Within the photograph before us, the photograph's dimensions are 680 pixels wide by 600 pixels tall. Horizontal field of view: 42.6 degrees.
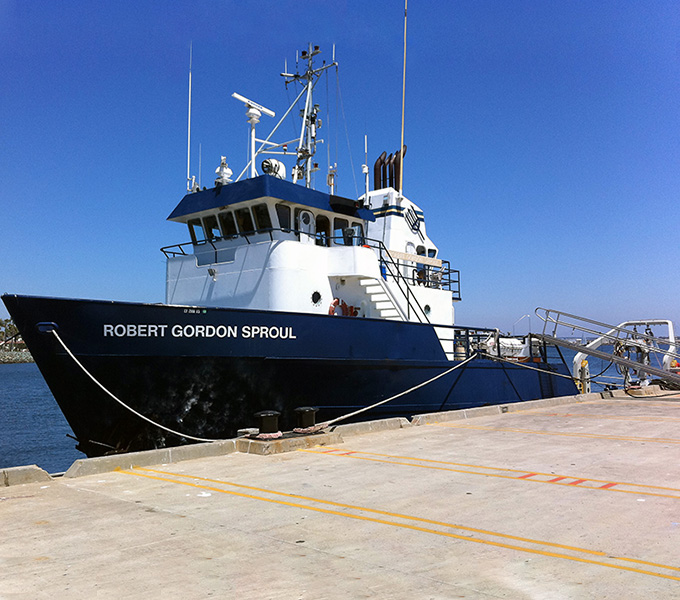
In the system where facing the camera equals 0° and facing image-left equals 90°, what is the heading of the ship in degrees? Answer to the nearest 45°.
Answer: approximately 45°
